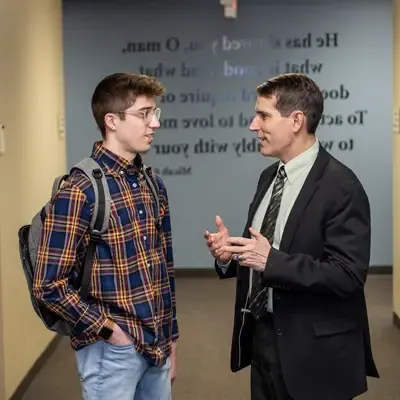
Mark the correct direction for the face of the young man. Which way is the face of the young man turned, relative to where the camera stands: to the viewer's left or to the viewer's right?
to the viewer's right

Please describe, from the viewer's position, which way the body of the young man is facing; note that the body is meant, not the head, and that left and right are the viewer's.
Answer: facing the viewer and to the right of the viewer
